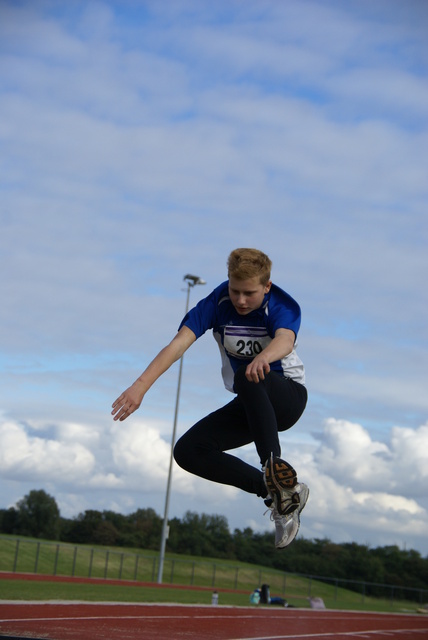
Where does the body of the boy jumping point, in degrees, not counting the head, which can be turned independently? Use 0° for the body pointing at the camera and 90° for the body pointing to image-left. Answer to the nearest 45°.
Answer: approximately 45°
